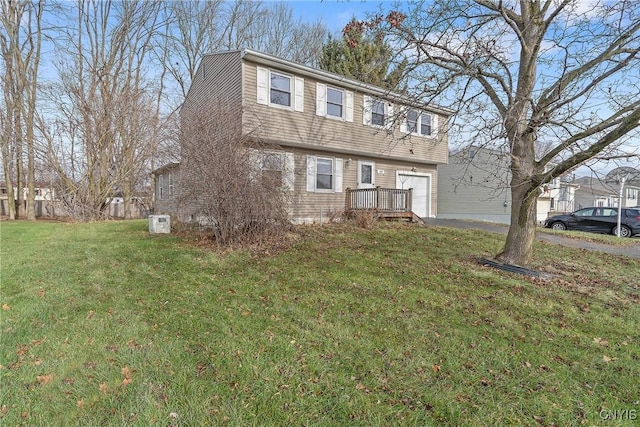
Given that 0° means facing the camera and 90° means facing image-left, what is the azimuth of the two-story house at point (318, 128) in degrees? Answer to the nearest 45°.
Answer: approximately 315°

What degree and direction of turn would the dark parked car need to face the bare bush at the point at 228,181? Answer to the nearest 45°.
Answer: approximately 45° to its left

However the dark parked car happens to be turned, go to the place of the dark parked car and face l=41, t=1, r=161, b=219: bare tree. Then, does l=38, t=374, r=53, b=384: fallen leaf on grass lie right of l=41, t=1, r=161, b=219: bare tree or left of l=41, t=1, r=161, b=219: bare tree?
left

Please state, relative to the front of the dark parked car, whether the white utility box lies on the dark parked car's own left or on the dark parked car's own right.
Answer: on the dark parked car's own left

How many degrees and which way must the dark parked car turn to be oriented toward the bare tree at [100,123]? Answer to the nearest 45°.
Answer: approximately 45° to its left

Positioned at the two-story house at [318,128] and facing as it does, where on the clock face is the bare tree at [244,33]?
The bare tree is roughly at 7 o'clock from the two-story house.

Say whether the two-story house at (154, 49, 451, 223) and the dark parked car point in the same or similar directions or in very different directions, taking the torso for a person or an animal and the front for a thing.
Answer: very different directions

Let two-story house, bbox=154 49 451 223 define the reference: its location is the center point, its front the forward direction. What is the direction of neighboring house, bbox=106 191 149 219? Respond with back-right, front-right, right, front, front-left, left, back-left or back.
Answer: back

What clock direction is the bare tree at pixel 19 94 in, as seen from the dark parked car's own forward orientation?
The bare tree is roughly at 11 o'clock from the dark parked car.

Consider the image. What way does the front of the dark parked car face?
to the viewer's left

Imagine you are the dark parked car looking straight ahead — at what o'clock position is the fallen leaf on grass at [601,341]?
The fallen leaf on grass is roughly at 9 o'clock from the dark parked car.

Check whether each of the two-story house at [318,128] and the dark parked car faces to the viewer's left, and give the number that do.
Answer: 1

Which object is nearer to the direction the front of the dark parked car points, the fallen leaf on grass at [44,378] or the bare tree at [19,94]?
the bare tree

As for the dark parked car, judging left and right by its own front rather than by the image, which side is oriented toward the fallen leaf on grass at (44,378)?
left
